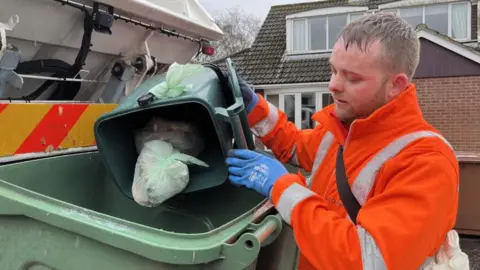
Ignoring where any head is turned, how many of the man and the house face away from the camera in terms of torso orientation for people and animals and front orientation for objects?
0

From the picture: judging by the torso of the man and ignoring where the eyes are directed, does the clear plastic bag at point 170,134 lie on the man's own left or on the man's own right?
on the man's own right

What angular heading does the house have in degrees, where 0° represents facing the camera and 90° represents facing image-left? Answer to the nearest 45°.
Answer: approximately 0°

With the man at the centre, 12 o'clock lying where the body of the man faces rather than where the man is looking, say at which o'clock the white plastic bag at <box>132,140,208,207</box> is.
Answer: The white plastic bag is roughly at 2 o'clock from the man.

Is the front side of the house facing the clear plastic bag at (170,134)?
yes

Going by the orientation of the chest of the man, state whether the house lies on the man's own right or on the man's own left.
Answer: on the man's own right

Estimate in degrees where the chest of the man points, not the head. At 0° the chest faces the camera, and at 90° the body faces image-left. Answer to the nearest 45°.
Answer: approximately 45°

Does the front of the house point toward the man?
yes

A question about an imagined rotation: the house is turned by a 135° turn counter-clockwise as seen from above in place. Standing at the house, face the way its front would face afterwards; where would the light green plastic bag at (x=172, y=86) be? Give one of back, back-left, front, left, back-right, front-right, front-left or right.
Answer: back-right

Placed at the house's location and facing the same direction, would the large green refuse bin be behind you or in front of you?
in front
